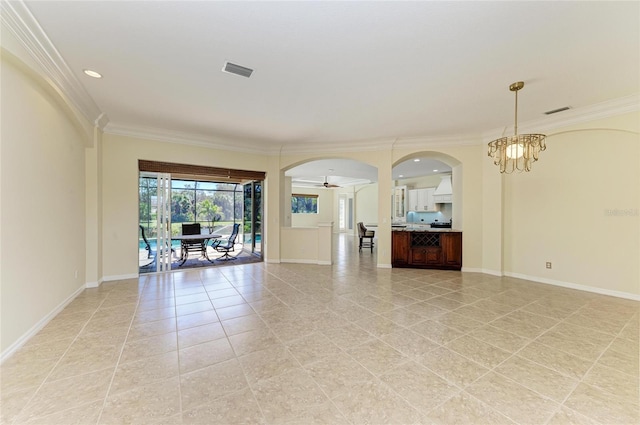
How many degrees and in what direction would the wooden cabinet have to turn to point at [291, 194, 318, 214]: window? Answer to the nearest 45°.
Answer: approximately 135° to its right

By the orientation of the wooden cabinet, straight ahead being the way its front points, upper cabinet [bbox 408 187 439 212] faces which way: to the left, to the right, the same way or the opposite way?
the same way

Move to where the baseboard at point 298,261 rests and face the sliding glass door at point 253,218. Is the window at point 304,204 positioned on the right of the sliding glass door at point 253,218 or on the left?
right

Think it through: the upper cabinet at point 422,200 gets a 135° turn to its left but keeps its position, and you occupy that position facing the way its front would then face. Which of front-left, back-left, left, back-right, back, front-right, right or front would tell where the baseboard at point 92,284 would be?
back

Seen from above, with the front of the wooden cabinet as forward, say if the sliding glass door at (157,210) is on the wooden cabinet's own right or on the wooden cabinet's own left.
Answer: on the wooden cabinet's own right

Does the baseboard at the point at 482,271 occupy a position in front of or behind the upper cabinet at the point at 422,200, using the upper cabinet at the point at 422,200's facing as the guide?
in front

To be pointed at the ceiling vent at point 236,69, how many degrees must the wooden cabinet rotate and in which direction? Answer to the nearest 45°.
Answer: approximately 45° to its right

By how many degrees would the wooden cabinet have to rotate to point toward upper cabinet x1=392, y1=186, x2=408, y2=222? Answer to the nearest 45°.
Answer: approximately 180°

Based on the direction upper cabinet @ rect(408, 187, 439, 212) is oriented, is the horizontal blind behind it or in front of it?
in front

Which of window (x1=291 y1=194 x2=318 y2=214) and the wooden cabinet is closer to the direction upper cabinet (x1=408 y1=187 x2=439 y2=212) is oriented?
the wooden cabinet

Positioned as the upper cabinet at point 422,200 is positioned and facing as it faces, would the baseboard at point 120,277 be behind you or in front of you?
in front

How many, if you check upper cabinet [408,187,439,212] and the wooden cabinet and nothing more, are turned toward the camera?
2

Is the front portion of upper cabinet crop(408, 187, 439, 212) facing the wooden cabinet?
yes

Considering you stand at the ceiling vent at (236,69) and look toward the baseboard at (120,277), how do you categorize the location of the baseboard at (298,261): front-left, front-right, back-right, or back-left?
front-right

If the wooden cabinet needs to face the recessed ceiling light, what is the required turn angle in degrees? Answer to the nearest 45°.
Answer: approximately 45° to its right

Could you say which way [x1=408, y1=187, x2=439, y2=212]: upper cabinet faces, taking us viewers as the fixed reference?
facing the viewer

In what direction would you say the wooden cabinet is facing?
toward the camera
